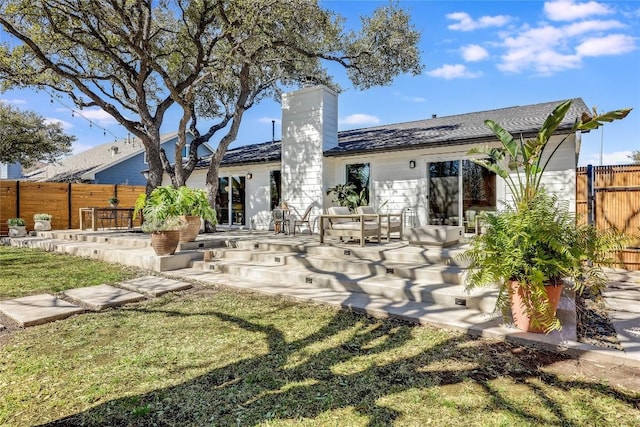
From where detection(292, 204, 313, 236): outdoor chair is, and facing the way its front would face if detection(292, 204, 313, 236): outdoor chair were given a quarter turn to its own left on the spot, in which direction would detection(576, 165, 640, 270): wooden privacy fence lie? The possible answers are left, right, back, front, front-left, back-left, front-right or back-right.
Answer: front-left
